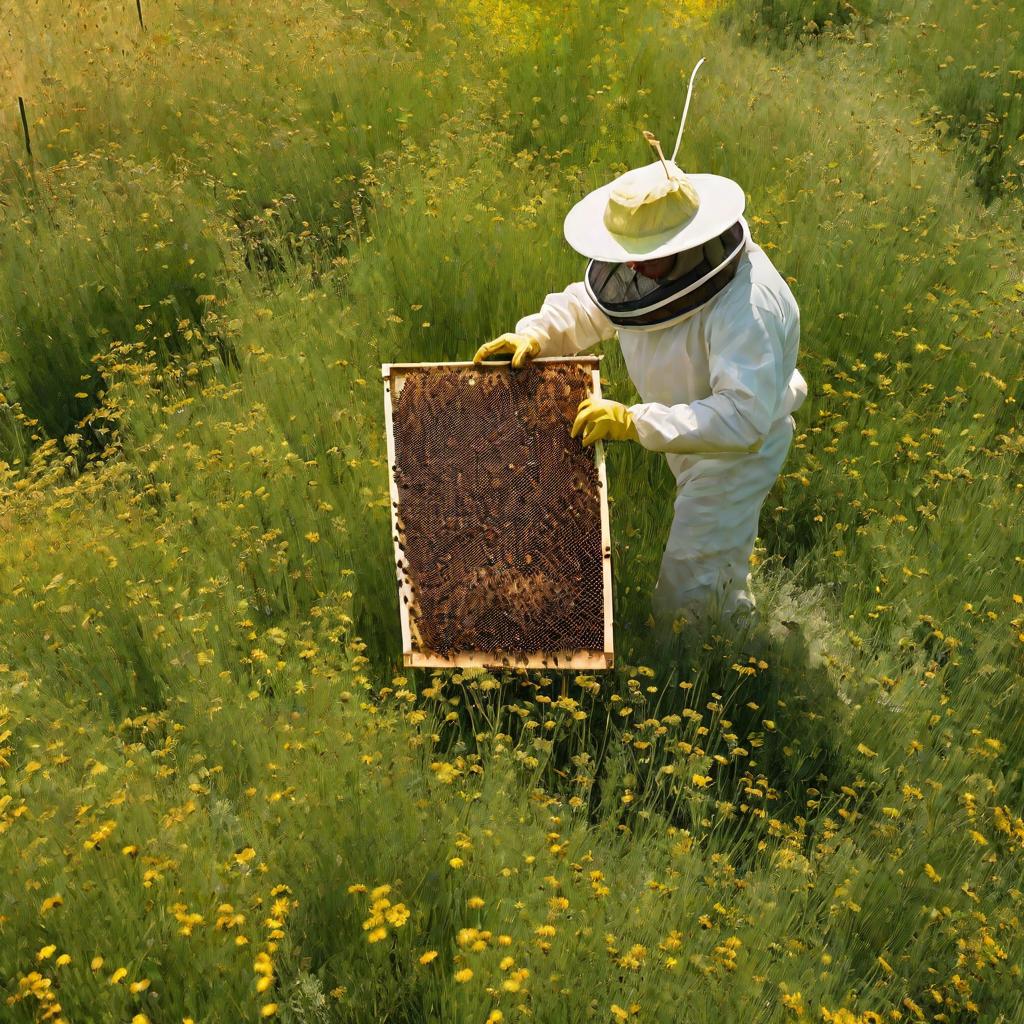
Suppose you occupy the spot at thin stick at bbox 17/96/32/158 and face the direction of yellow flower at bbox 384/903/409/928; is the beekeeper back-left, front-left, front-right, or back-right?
front-left

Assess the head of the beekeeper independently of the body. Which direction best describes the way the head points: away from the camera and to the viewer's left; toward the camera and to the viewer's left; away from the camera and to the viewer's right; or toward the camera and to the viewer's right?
toward the camera and to the viewer's left

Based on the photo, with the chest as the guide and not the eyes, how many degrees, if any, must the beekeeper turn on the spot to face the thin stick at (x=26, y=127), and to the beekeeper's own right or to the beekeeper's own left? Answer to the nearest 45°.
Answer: approximately 90° to the beekeeper's own right

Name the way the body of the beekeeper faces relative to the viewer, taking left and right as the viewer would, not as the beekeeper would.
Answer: facing the viewer and to the left of the viewer

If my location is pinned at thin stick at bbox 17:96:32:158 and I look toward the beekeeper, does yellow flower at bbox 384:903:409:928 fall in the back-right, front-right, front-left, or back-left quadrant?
front-right

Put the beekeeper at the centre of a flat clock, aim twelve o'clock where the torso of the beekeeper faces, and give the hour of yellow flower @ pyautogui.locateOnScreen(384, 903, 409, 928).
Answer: The yellow flower is roughly at 11 o'clock from the beekeeper.
